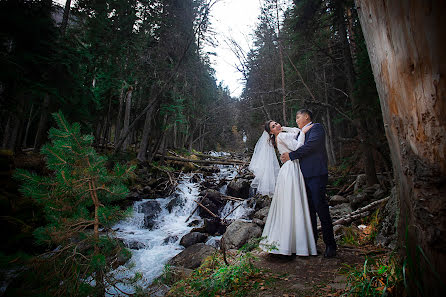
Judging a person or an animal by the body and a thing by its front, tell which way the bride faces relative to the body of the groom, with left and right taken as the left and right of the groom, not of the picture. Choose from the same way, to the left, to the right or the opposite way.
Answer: the opposite way

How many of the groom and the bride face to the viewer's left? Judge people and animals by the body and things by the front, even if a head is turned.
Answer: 1

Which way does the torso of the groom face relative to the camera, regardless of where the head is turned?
to the viewer's left

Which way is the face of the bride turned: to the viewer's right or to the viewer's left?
to the viewer's right

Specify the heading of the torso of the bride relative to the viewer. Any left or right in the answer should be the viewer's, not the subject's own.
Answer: facing to the right of the viewer

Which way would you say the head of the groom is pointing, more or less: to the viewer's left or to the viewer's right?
to the viewer's left

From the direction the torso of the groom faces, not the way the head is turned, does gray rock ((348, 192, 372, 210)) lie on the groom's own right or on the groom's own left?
on the groom's own right
